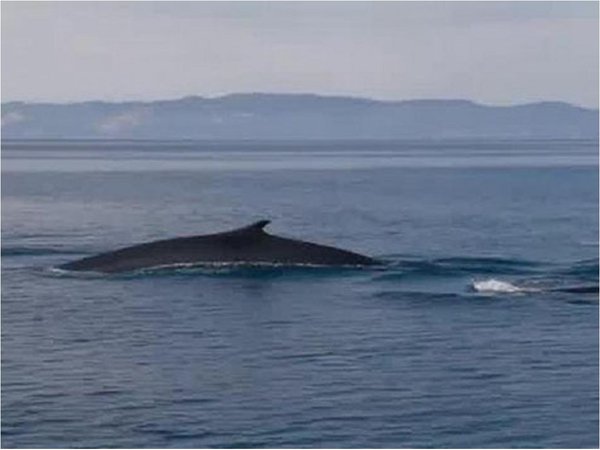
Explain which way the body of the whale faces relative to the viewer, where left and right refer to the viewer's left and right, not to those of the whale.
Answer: facing to the left of the viewer
